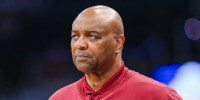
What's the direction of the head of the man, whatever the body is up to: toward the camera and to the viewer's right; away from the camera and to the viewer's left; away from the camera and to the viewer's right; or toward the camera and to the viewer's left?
toward the camera and to the viewer's left

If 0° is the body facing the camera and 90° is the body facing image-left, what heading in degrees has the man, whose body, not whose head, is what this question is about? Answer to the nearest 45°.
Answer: approximately 45°
